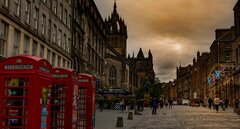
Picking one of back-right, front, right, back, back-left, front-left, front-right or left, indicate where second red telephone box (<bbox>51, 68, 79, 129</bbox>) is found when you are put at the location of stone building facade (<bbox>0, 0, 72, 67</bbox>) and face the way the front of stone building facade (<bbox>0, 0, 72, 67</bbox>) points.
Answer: front-right

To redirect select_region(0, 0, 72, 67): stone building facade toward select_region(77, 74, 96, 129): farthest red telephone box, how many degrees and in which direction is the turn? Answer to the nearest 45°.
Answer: approximately 45° to its right

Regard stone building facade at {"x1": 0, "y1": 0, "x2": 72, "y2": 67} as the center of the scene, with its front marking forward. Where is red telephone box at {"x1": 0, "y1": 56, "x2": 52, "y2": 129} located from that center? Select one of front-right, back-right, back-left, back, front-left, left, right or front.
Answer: front-right

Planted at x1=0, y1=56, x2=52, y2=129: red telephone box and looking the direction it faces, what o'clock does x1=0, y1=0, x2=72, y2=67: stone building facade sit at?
The stone building facade is roughly at 6 o'clock from the red telephone box.

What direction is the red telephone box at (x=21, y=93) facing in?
toward the camera

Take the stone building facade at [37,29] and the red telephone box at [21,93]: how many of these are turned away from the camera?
0

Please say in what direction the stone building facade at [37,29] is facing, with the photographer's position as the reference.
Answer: facing the viewer and to the right of the viewer

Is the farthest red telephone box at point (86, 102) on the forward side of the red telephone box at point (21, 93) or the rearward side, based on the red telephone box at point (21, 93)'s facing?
on the rearward side
